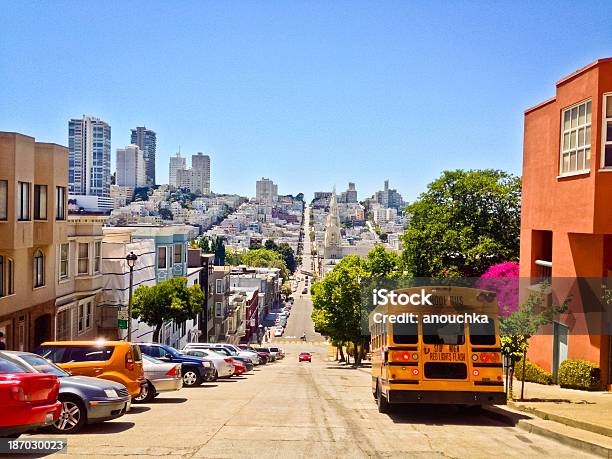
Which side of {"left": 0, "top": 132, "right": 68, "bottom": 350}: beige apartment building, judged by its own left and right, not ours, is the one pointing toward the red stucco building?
front

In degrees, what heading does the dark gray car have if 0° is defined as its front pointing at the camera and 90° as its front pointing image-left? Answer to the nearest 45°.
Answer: approximately 315°

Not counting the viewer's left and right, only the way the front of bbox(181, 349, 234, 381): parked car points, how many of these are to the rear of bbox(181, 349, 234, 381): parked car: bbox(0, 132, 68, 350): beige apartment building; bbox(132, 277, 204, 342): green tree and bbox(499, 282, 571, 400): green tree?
1

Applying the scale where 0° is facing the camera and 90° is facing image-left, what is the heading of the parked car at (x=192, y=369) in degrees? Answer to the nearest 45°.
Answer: approximately 315°

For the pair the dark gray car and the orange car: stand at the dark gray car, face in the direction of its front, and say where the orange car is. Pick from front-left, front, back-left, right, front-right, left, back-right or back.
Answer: back-left

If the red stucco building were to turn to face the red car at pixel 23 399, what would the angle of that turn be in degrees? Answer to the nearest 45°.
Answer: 0° — it already faces it

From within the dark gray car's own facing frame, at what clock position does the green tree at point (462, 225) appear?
The green tree is roughly at 9 o'clock from the dark gray car.

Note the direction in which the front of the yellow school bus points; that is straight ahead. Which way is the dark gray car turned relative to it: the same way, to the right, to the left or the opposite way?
to the right
